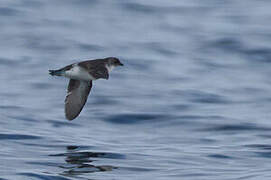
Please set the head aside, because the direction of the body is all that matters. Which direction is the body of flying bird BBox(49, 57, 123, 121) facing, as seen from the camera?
to the viewer's right
